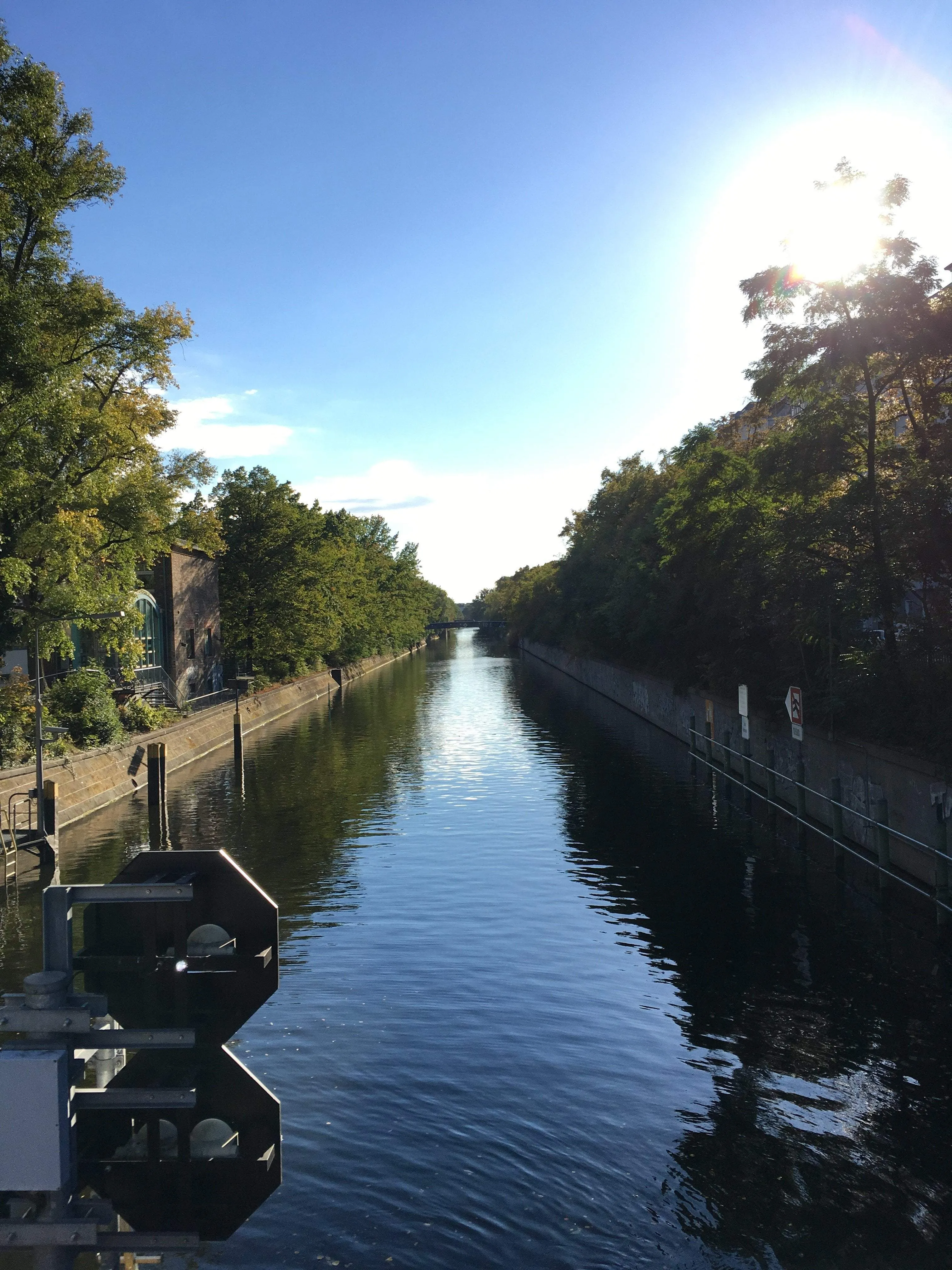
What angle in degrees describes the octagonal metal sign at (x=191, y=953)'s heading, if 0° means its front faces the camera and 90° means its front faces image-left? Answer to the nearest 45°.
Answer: approximately 180°

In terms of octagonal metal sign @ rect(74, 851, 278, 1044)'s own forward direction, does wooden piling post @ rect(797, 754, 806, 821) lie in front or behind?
in front

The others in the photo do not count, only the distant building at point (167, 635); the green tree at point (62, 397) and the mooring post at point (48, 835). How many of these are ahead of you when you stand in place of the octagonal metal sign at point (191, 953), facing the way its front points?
3

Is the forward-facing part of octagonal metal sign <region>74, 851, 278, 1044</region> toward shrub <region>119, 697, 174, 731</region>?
yes

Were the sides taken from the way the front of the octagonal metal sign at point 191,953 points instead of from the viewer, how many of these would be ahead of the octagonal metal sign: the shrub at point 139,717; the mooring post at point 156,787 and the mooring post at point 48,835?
3

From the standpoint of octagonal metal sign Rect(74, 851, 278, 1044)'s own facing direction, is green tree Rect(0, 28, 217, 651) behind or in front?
in front

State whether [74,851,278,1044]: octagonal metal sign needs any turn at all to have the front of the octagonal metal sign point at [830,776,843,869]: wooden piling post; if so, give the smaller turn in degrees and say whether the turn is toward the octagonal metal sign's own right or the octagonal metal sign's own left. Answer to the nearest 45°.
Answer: approximately 45° to the octagonal metal sign's own right

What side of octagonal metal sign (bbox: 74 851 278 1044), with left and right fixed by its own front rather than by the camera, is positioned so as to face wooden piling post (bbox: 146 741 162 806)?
front

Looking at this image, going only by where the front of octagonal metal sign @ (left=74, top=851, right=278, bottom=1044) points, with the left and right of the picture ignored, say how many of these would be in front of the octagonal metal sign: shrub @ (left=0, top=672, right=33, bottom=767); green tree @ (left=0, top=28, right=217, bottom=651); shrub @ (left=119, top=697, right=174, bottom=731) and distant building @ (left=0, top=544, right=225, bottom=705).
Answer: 4

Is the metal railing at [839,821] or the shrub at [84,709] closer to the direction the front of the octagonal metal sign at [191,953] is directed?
the shrub

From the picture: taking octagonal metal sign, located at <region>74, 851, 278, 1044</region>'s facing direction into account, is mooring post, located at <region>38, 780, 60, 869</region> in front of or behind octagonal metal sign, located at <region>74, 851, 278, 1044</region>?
in front

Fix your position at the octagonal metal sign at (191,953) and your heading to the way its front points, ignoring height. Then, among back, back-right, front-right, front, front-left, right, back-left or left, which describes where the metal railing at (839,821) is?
front-right

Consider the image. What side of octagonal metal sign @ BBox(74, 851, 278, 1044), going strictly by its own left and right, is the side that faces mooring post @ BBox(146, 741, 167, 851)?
front

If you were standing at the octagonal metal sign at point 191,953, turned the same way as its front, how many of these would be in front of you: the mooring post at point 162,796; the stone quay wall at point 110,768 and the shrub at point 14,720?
3

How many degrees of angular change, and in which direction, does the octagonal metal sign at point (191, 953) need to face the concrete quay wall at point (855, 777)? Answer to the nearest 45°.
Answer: approximately 45° to its right
